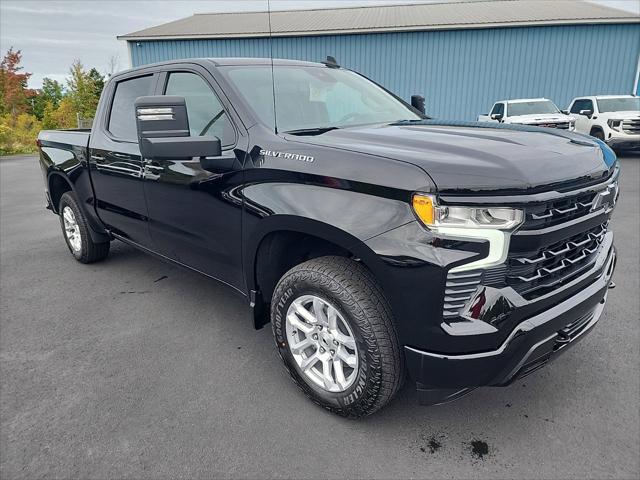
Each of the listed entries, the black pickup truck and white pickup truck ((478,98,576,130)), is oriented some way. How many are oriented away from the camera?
0

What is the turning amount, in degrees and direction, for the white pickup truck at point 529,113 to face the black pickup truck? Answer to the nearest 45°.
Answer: approximately 45° to its right

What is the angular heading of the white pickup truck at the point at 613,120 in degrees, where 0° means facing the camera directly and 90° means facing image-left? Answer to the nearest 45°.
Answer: approximately 315°

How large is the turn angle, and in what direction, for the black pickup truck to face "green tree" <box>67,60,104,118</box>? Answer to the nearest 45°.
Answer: approximately 180°

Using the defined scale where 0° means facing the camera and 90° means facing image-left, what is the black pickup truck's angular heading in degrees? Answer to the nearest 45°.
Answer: approximately 315°

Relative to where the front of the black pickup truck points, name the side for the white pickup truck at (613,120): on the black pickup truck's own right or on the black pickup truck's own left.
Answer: on the black pickup truck's own left

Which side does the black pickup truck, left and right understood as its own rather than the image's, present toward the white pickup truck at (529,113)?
left

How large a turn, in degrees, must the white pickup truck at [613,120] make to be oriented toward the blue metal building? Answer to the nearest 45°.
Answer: approximately 180°

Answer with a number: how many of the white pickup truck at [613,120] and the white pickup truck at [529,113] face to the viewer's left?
0

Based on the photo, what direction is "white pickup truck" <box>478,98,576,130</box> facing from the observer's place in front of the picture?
facing the viewer and to the right of the viewer
